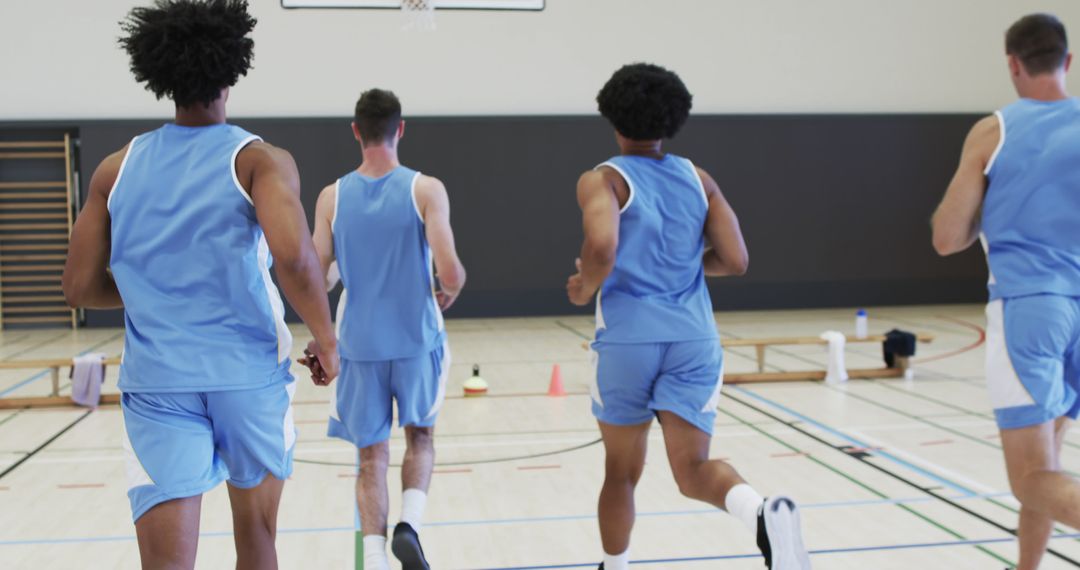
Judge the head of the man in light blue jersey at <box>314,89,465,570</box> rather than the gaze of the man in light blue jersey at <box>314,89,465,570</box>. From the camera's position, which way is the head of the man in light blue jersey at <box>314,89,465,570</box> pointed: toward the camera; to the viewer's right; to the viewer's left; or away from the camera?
away from the camera

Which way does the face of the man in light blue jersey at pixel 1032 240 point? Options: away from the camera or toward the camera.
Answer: away from the camera

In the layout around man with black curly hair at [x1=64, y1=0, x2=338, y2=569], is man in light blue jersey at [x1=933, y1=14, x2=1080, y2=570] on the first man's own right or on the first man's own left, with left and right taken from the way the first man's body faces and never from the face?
on the first man's own right

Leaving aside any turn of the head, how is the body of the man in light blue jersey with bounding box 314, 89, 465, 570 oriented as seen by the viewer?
away from the camera

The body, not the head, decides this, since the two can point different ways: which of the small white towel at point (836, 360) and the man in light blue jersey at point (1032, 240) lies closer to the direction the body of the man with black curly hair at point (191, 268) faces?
the small white towel

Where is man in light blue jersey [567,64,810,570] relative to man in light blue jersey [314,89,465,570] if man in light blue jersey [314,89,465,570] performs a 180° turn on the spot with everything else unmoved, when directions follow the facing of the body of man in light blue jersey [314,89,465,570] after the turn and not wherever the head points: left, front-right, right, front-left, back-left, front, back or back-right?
front-left

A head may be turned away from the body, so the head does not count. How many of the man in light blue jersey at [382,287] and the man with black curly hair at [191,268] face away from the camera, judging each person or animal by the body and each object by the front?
2

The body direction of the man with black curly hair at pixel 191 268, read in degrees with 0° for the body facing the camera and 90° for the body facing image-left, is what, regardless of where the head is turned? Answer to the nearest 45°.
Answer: approximately 180°
